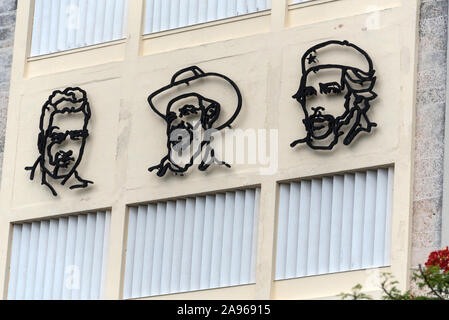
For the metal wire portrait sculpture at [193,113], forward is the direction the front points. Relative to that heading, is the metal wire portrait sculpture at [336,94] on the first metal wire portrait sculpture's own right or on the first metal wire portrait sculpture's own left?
on the first metal wire portrait sculpture's own left

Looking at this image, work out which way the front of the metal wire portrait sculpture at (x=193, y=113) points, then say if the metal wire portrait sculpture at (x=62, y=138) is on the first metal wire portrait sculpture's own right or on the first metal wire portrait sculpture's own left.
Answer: on the first metal wire portrait sculpture's own right

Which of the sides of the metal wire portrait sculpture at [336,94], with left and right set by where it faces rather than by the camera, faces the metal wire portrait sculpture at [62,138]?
right

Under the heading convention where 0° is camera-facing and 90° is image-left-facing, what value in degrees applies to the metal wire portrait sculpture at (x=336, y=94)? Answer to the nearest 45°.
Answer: approximately 45°
